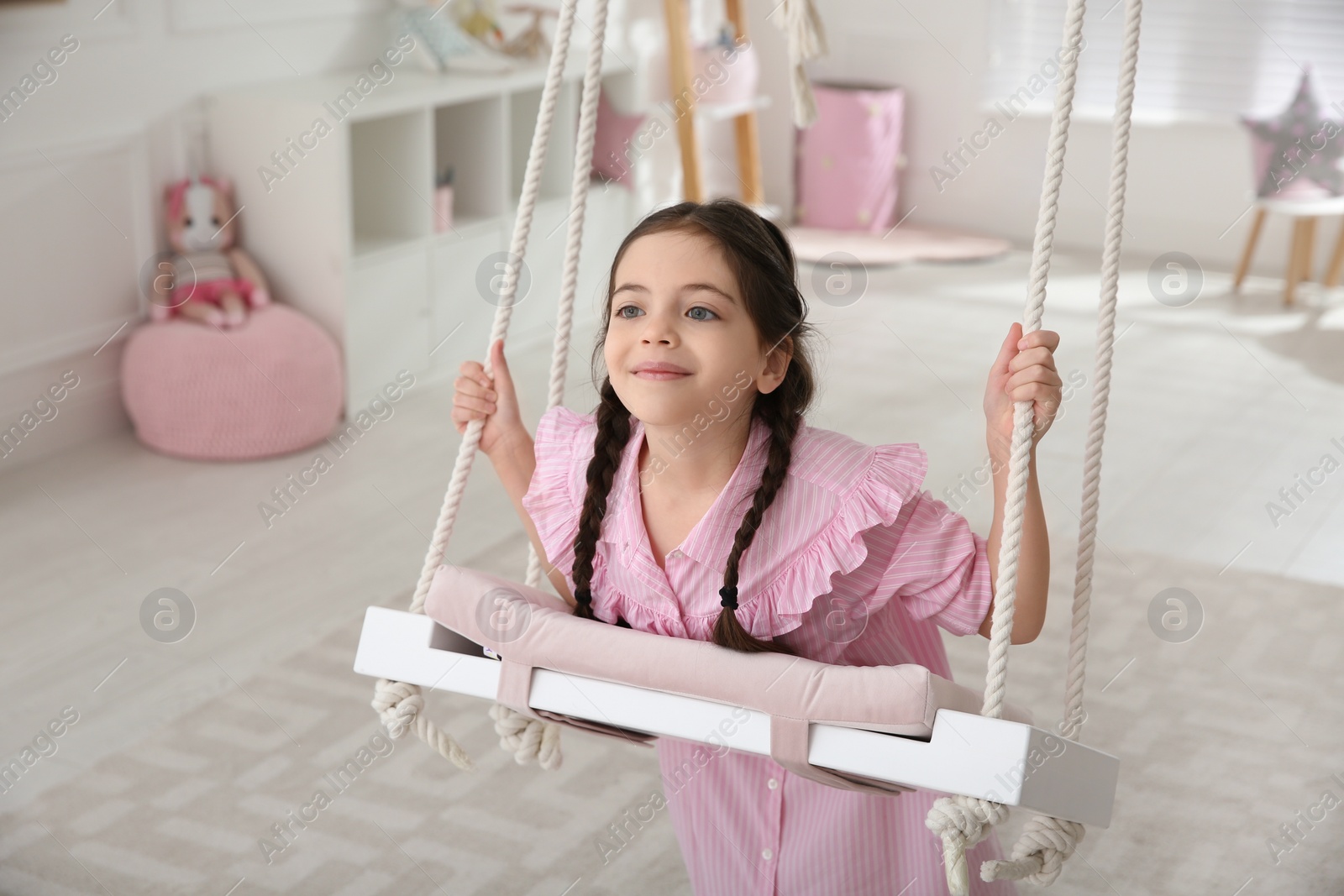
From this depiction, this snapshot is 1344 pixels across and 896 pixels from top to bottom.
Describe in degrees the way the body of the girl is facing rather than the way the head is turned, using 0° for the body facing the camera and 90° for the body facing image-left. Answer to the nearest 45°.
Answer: approximately 45°

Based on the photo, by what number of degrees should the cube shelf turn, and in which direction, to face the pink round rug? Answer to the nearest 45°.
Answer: approximately 90° to its left

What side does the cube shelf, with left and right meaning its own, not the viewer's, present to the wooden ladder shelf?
left

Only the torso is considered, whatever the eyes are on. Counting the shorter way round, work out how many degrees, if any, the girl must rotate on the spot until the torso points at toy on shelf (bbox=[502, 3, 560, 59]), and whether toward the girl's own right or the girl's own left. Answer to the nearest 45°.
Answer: approximately 135° to the girl's own right

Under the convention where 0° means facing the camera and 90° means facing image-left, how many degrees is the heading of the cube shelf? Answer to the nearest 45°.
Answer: approximately 315°

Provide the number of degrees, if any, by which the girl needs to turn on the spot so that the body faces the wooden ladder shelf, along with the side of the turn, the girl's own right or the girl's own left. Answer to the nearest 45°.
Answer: approximately 135° to the girl's own right

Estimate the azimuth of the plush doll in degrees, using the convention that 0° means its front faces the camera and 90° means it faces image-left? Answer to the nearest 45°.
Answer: approximately 0°
